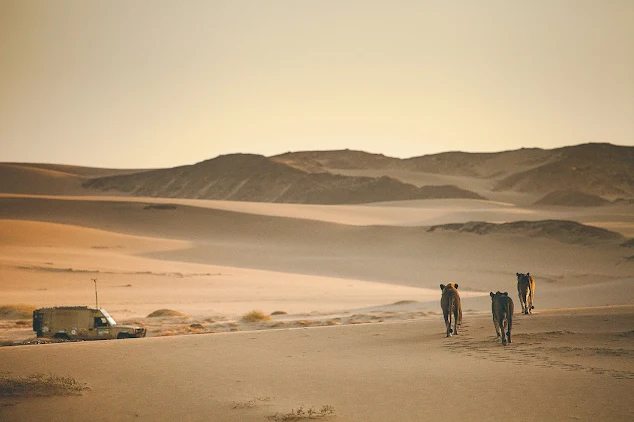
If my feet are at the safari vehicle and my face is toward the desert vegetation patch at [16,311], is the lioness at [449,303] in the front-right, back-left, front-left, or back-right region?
back-right

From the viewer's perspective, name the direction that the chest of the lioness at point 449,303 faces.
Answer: away from the camera

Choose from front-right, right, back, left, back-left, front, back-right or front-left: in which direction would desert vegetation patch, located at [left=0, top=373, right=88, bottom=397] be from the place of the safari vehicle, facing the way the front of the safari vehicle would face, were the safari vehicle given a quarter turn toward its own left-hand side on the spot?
back

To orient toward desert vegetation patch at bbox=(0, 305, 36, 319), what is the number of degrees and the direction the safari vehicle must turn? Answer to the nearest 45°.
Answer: approximately 90° to its left

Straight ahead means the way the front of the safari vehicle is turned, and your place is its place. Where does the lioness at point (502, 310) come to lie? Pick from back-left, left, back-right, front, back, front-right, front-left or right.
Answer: front-right

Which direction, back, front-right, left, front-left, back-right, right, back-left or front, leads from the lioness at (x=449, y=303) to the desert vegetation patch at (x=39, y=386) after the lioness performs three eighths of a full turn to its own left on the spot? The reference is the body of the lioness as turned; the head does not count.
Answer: front

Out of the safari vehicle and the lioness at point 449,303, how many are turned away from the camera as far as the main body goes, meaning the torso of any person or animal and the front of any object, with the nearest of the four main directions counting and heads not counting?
1

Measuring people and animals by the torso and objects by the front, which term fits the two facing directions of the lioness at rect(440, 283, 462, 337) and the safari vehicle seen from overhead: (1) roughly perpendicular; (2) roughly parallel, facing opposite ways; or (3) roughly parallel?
roughly perpendicular

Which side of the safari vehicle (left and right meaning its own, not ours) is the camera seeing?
right

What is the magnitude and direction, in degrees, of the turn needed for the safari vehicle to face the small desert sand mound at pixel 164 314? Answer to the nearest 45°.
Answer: approximately 90° to its left

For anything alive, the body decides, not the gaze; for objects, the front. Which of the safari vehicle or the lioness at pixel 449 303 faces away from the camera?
the lioness

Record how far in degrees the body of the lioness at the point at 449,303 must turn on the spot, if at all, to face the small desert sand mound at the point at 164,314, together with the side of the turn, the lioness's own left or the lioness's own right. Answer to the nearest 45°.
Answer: approximately 45° to the lioness's own left

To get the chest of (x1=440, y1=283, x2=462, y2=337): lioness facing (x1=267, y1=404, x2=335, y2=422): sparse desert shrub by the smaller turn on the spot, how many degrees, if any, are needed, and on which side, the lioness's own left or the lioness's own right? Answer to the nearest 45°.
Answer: approximately 180°
